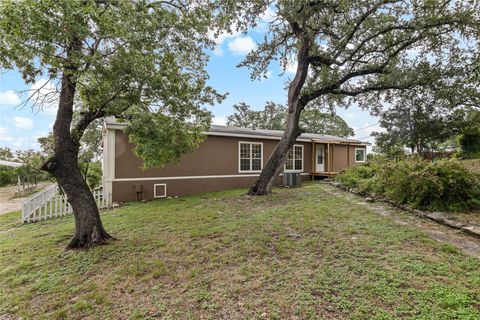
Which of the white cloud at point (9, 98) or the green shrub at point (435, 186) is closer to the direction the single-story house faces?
the green shrub

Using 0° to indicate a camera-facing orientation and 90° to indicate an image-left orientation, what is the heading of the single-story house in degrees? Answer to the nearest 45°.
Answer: approximately 315°

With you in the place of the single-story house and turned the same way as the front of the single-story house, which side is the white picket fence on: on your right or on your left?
on your right

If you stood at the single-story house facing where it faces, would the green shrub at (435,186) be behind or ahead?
ahead

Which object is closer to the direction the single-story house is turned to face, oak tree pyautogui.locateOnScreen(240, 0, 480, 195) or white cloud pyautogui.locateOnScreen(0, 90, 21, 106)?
the oak tree
